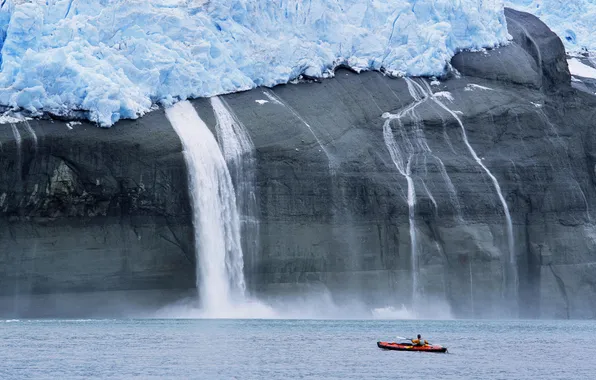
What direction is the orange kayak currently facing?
to the viewer's left
